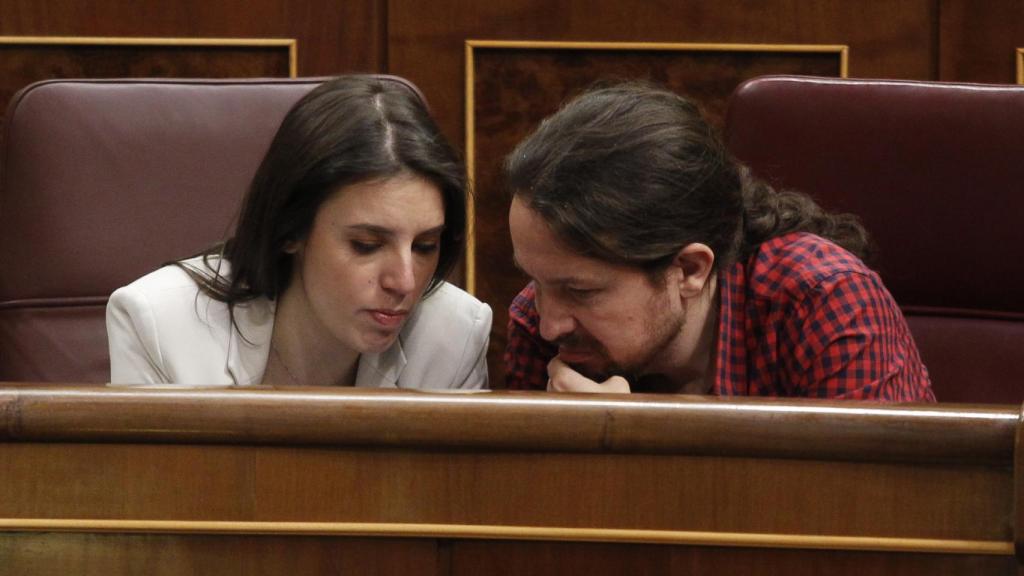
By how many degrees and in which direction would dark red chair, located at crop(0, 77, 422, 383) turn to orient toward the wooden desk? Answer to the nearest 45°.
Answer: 0° — it already faces it

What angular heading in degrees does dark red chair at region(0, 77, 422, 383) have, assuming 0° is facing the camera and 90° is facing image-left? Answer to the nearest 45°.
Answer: approximately 0°

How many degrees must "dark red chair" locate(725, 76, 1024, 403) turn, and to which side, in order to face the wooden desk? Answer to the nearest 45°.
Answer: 0° — it already faces it

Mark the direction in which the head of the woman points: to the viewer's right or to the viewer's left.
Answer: to the viewer's right
